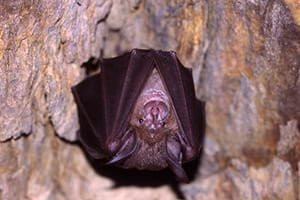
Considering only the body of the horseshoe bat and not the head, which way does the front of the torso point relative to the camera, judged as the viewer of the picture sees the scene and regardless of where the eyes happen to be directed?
toward the camera
